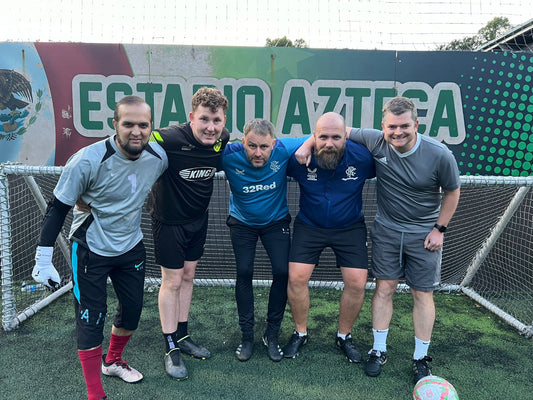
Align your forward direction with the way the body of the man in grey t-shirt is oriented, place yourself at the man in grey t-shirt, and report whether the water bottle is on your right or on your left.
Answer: on your right

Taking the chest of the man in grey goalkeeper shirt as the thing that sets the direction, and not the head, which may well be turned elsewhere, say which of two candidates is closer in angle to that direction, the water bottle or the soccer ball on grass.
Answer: the soccer ball on grass

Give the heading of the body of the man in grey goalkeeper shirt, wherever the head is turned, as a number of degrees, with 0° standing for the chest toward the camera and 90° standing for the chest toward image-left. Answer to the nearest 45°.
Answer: approximately 315°

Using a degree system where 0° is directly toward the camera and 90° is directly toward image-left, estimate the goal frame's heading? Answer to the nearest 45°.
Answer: approximately 0°

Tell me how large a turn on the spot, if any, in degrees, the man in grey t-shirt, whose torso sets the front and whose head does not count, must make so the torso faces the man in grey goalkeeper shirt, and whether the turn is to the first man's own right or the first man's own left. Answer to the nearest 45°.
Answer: approximately 45° to the first man's own right

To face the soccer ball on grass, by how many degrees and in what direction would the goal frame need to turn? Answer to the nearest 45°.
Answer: approximately 45° to its left

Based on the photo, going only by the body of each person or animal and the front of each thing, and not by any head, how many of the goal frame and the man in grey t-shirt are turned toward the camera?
2

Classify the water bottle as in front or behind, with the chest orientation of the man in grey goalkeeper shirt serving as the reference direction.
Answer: behind
